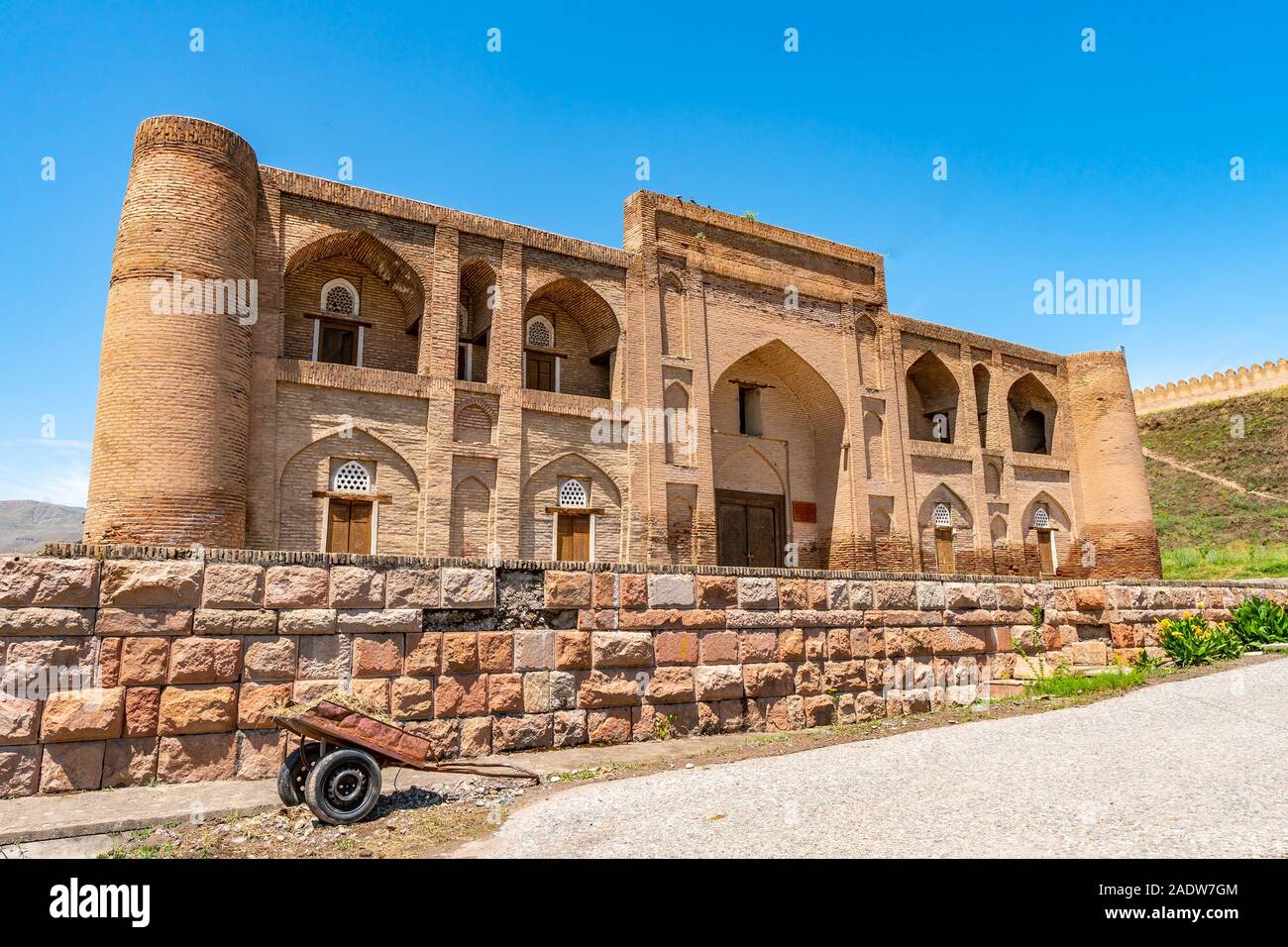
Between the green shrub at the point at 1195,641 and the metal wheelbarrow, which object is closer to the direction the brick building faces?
the green shrub

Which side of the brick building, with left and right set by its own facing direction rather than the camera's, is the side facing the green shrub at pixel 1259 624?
front

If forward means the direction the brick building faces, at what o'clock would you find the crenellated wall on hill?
The crenellated wall on hill is roughly at 9 o'clock from the brick building.

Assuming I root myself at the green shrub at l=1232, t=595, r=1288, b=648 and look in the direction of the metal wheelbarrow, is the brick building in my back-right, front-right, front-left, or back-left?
front-right

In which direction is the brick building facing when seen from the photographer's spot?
facing the viewer and to the right of the viewer

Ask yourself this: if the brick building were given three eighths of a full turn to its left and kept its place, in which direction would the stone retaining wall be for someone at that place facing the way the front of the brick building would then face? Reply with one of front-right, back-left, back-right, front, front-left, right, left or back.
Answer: back

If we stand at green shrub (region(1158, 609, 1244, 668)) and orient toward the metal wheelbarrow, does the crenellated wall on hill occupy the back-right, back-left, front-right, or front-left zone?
back-right

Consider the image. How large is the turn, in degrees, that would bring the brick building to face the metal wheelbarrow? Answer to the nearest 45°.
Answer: approximately 45° to its right

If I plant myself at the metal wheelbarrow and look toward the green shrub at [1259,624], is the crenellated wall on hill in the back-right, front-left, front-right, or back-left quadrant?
front-left
